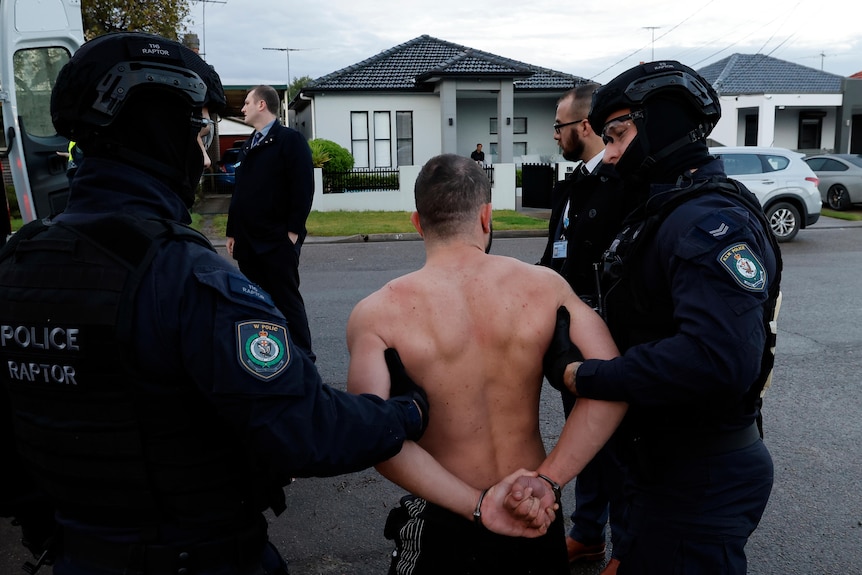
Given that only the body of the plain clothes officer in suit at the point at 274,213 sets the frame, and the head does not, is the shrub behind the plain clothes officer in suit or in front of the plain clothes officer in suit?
behind

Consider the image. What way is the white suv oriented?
to the viewer's left

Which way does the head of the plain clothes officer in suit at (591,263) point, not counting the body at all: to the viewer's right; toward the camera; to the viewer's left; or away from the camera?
to the viewer's left

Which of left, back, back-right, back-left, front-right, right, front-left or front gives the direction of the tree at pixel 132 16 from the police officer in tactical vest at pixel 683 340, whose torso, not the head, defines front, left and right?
front-right

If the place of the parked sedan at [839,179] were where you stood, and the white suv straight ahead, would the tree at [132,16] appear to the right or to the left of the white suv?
right

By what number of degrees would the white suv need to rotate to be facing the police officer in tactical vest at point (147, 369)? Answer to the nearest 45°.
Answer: approximately 90° to its left

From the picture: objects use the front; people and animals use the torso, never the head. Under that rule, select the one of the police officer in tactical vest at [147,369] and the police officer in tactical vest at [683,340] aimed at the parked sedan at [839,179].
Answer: the police officer in tactical vest at [147,369]

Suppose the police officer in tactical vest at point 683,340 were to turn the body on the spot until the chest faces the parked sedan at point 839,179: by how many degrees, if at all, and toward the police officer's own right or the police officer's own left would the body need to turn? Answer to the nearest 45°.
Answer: approximately 90° to the police officer's own right

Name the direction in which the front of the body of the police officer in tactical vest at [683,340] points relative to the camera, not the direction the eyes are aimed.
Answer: to the viewer's left

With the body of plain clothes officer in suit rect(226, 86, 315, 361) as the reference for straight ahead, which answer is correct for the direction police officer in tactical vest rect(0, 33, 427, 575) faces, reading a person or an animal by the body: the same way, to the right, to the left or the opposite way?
the opposite way

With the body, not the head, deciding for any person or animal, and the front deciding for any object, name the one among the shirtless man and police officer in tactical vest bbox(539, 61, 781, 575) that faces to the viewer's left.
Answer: the police officer in tactical vest

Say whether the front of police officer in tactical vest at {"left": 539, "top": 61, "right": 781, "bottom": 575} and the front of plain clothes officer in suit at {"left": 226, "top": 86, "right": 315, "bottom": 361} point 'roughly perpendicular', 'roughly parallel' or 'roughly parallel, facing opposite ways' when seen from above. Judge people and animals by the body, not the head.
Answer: roughly perpendicular

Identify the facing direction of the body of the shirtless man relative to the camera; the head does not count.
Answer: away from the camera

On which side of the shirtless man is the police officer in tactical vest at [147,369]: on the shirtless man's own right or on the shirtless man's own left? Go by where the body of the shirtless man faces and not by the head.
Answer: on the shirtless man's own left

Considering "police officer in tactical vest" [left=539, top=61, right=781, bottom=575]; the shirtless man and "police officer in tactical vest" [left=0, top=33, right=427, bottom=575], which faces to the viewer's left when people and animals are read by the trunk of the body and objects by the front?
"police officer in tactical vest" [left=539, top=61, right=781, bottom=575]

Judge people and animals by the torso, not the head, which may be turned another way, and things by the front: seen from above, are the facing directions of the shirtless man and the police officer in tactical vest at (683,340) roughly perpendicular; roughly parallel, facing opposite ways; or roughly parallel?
roughly perpendicular

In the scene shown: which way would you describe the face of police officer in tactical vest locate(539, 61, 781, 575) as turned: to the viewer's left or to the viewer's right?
to the viewer's left
